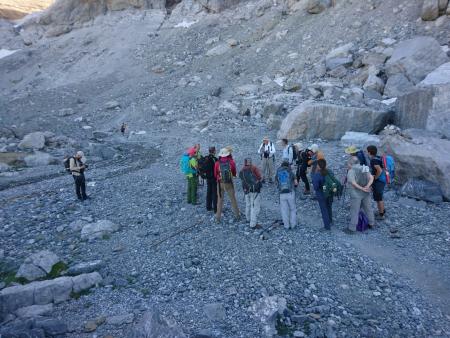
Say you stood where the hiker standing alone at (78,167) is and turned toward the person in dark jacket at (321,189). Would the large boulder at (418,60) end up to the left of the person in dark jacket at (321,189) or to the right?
left

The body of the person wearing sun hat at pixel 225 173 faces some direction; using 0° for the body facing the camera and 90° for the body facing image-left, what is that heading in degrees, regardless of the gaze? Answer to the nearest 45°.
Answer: approximately 180°

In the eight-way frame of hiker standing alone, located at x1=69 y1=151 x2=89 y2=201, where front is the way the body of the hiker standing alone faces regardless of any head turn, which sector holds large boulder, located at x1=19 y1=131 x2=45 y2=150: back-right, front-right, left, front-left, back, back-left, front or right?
back-left

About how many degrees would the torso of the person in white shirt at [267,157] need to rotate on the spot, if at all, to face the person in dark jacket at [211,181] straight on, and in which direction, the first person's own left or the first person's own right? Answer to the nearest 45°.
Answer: approximately 45° to the first person's own right

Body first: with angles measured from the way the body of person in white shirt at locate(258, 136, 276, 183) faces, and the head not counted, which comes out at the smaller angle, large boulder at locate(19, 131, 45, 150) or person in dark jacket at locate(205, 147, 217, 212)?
the person in dark jacket

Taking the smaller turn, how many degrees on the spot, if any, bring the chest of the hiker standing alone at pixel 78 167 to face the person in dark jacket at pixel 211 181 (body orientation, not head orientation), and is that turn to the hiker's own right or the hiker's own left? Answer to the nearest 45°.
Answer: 0° — they already face them

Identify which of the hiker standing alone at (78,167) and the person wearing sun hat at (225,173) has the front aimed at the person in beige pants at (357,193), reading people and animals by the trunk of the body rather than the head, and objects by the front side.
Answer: the hiker standing alone

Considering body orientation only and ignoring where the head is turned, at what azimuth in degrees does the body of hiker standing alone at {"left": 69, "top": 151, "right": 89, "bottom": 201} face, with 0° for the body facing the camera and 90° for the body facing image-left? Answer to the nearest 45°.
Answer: approximately 315°

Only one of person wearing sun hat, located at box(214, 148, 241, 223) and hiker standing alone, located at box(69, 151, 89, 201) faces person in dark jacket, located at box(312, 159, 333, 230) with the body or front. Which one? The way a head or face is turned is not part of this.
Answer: the hiker standing alone

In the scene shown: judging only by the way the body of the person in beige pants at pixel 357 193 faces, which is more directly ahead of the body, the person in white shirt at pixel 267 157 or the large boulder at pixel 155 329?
the person in white shirt

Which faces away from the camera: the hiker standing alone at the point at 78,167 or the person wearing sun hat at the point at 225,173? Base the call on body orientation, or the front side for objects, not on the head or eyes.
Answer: the person wearing sun hat

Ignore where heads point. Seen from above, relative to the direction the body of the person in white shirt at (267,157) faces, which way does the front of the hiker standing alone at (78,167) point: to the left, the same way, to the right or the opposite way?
to the left
